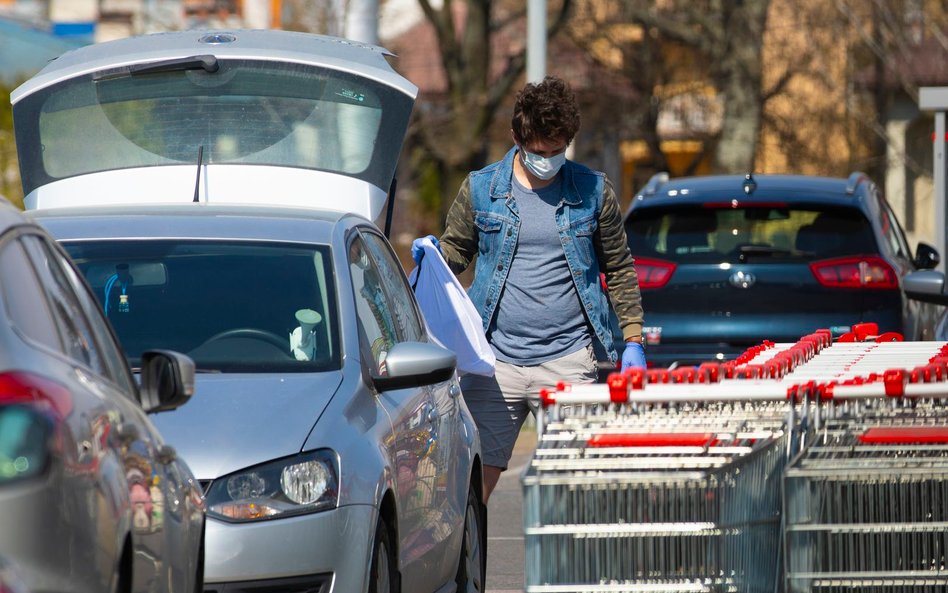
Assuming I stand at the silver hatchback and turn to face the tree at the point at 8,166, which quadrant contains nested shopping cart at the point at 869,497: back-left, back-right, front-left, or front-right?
back-right

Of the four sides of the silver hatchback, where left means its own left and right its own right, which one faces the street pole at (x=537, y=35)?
back

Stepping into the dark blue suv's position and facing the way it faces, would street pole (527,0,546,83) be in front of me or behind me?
in front

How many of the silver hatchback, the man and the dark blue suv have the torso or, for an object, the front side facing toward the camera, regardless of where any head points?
2

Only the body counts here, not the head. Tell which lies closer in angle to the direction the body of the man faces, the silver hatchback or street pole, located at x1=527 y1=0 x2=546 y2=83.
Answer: the silver hatchback

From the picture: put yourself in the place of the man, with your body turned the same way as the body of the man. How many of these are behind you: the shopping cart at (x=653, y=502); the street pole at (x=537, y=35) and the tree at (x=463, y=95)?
2

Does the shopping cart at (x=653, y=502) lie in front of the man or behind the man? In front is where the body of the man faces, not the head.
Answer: in front

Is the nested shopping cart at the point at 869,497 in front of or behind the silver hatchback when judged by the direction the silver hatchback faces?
in front

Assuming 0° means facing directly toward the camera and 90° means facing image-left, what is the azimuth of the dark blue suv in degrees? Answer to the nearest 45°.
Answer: approximately 180°

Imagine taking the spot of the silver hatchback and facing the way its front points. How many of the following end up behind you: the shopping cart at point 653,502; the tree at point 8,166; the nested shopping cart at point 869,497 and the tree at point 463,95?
2

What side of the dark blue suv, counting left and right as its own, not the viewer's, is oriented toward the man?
back

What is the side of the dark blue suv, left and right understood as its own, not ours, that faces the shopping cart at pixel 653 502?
back

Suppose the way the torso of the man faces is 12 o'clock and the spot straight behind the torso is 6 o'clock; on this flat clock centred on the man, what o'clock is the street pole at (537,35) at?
The street pole is roughly at 6 o'clock from the man.

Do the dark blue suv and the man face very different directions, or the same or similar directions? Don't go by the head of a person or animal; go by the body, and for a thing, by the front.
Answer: very different directions

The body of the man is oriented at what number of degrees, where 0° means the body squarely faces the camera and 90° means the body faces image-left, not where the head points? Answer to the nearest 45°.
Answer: approximately 0°
